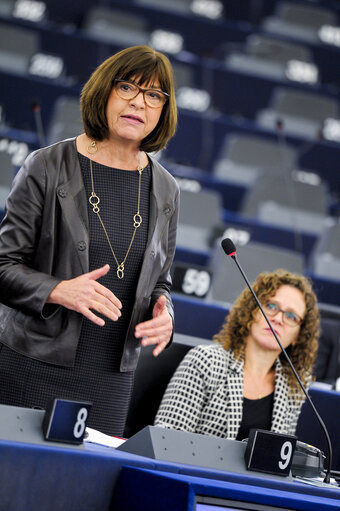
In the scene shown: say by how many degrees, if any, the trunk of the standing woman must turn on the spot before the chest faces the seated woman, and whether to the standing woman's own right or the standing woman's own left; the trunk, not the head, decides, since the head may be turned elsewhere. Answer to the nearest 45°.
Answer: approximately 90° to the standing woman's own left

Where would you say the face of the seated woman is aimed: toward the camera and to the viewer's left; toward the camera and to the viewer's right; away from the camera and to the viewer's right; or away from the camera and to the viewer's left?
toward the camera and to the viewer's left

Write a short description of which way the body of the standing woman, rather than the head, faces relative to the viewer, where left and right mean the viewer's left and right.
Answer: facing the viewer and to the right of the viewer

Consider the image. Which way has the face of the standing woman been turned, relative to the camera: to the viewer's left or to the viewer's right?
to the viewer's right

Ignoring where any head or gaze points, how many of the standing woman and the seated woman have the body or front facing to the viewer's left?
0
